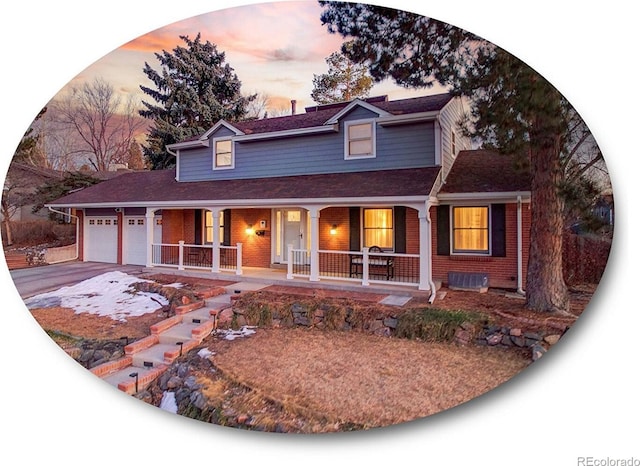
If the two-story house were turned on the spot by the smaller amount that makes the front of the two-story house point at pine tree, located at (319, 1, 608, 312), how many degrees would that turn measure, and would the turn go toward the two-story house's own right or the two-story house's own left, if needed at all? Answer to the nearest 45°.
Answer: approximately 90° to the two-story house's own left

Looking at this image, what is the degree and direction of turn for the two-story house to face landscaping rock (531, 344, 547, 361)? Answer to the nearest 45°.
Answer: approximately 90° to its left

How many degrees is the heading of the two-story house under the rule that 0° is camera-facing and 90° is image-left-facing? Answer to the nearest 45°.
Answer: approximately 45°

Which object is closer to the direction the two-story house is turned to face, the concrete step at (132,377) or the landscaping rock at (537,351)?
the concrete step

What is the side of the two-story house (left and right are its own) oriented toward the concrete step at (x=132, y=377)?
front

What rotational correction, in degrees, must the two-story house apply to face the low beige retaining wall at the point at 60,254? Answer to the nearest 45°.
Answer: approximately 45° to its right

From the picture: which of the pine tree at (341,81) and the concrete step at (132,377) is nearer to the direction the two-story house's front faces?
the concrete step

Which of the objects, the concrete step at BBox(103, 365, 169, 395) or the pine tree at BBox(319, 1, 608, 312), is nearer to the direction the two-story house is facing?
the concrete step
